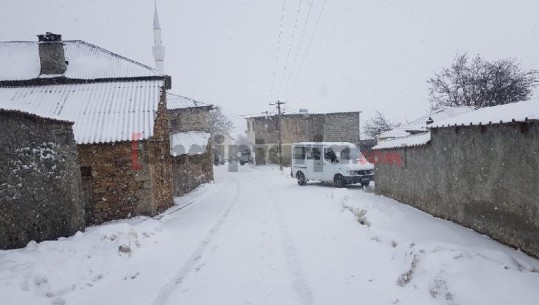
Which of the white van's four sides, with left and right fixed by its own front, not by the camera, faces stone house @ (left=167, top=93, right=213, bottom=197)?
back

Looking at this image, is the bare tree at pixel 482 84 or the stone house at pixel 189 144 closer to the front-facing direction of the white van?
the bare tree

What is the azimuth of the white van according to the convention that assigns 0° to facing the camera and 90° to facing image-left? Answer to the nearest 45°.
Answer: approximately 315°

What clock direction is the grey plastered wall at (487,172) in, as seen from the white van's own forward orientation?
The grey plastered wall is roughly at 1 o'clock from the white van.

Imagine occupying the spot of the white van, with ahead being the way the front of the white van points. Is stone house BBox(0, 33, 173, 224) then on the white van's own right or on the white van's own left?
on the white van's own right

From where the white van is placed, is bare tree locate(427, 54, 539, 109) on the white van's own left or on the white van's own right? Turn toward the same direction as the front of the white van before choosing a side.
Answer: on the white van's own left

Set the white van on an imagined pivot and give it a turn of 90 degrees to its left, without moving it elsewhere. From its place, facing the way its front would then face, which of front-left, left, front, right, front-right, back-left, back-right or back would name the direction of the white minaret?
left
